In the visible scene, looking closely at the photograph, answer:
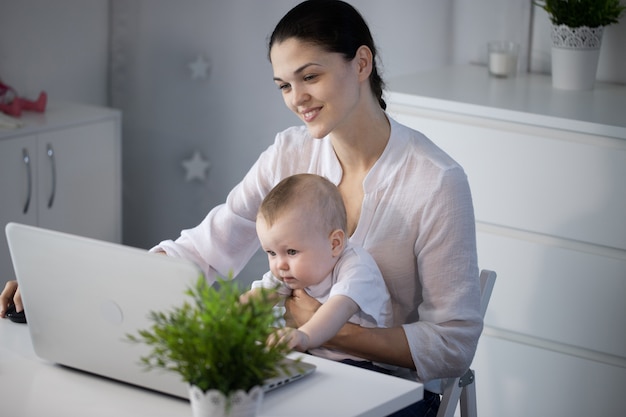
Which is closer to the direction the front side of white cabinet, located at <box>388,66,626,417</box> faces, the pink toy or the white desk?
the white desk

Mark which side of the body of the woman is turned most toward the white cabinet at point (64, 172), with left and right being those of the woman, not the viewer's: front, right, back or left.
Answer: right

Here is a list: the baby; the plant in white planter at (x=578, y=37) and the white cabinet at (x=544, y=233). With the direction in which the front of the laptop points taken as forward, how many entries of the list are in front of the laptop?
3

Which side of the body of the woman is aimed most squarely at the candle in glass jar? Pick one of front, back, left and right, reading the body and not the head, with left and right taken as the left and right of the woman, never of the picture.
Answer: back

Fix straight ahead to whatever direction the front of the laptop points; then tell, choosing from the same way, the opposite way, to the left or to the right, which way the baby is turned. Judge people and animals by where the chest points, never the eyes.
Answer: the opposite way

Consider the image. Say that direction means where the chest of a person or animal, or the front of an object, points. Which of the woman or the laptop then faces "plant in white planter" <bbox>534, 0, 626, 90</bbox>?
the laptop

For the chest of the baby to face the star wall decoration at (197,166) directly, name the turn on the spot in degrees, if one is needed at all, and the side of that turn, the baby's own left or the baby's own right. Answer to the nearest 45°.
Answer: approximately 135° to the baby's own right

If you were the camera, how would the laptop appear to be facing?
facing away from the viewer and to the right of the viewer

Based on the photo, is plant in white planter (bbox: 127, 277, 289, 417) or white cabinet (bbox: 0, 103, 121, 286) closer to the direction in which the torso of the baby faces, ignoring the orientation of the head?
the plant in white planter

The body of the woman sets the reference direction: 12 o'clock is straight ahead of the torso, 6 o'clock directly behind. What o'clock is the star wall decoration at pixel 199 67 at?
The star wall decoration is roughly at 4 o'clock from the woman.

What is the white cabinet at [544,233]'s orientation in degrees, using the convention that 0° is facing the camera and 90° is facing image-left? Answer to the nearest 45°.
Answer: approximately 45°

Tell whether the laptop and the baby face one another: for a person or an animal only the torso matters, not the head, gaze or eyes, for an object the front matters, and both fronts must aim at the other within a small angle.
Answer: yes
